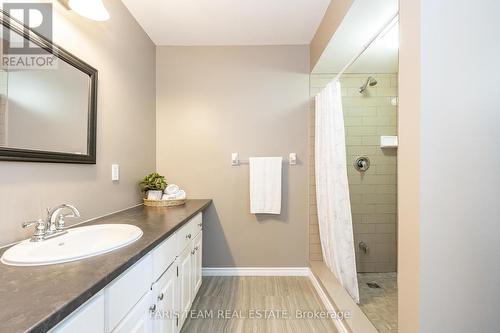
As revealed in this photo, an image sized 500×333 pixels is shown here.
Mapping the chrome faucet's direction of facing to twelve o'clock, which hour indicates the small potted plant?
The small potted plant is roughly at 9 o'clock from the chrome faucet.

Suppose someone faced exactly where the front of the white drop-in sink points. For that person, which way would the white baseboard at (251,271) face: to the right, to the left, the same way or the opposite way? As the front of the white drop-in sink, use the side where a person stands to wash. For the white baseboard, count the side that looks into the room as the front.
to the right

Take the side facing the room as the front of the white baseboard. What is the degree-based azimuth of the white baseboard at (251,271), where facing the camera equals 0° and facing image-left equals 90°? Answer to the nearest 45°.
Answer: approximately 0°

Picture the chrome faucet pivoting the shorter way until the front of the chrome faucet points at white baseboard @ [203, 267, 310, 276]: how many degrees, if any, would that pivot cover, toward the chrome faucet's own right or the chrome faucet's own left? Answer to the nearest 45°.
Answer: approximately 45° to the chrome faucet's own left

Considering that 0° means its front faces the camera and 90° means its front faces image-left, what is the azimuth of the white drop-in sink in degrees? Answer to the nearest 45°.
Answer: approximately 315°

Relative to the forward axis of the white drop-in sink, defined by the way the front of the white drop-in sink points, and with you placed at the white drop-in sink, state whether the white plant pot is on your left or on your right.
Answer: on your left
